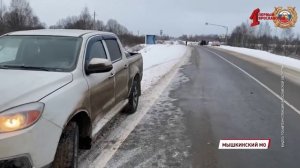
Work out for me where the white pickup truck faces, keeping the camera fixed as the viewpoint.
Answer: facing the viewer and to the left of the viewer
